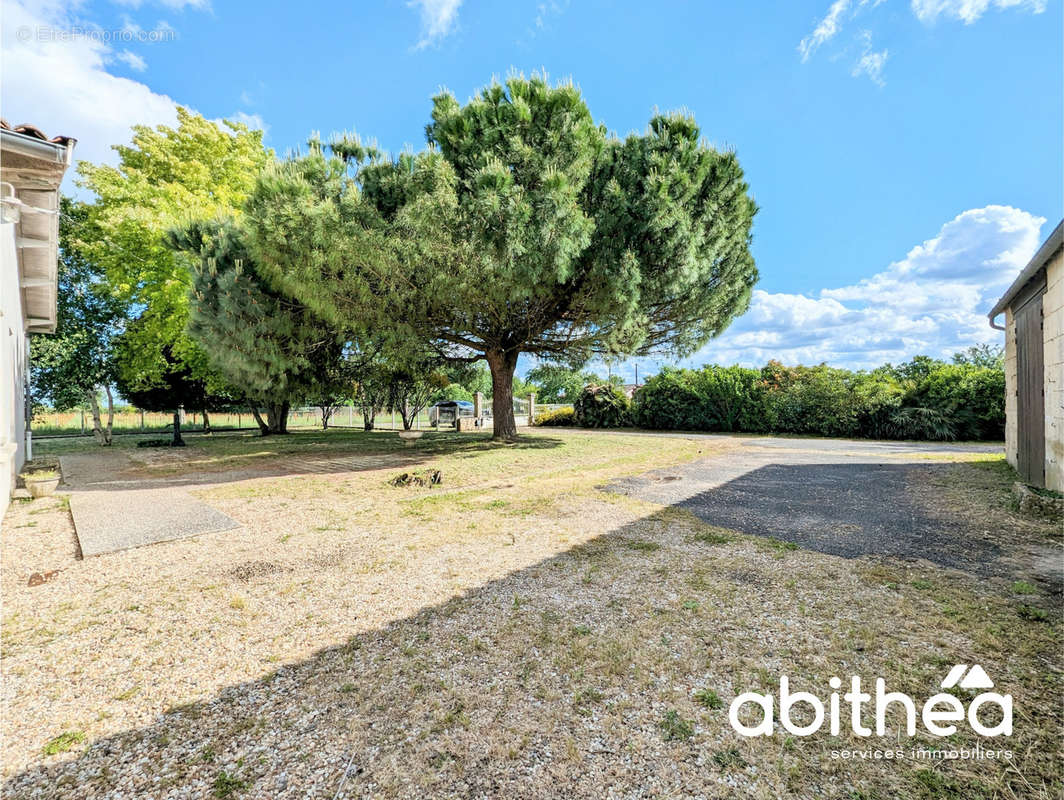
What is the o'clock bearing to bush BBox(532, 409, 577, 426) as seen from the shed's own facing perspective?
The bush is roughly at 1 o'clock from the shed.

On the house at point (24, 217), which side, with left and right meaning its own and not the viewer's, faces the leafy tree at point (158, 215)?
left

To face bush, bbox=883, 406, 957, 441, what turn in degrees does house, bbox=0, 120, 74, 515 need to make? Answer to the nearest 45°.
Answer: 0° — it already faces it

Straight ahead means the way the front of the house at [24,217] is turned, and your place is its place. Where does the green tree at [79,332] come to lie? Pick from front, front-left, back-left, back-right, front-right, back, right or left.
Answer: left

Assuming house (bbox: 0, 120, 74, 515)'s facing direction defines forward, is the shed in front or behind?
in front

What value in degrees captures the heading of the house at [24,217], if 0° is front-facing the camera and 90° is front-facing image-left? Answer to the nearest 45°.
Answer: approximately 270°

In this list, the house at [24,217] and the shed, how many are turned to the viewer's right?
1

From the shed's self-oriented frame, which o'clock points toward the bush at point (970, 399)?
The bush is roughly at 3 o'clock from the shed.

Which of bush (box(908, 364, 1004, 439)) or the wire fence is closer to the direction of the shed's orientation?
the wire fence

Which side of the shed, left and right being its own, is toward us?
left
